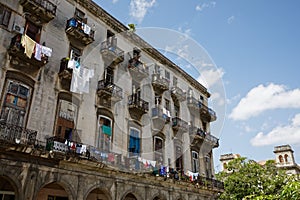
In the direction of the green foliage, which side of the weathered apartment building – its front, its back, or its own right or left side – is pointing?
left

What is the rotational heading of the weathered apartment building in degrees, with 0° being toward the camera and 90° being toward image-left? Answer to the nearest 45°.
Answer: approximately 315°
